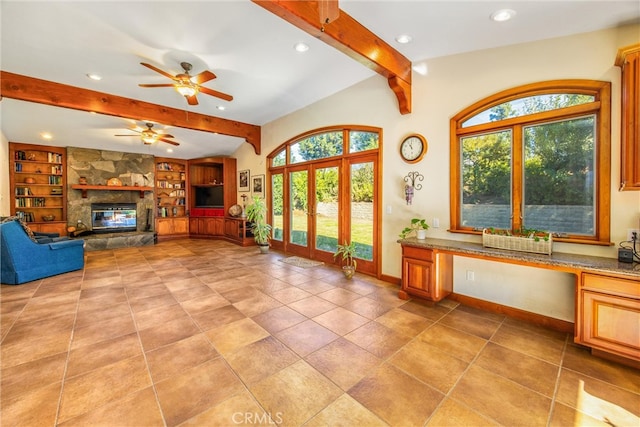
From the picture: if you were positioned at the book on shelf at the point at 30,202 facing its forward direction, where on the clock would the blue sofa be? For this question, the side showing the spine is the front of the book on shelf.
The blue sofa is roughly at 12 o'clock from the book on shelf.

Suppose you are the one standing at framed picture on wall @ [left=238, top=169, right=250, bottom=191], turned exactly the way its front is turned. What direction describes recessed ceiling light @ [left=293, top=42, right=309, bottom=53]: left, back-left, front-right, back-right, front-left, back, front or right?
front-left

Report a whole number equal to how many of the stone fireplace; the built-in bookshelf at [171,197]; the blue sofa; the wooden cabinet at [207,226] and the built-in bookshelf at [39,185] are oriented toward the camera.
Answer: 4

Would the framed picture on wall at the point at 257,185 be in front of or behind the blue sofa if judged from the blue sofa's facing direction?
in front

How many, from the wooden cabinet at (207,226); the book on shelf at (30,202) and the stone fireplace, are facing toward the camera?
3

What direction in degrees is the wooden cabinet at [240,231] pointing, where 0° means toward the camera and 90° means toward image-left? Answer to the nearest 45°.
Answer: approximately 45°

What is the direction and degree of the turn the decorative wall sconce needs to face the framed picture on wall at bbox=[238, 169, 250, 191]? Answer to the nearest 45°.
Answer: approximately 90° to its right

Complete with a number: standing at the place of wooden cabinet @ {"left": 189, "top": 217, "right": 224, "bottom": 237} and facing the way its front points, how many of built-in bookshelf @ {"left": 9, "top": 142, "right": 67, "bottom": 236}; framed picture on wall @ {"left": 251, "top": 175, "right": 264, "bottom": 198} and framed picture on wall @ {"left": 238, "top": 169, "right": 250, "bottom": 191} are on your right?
1

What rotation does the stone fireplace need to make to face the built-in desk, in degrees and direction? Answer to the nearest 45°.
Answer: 0° — it already faces it

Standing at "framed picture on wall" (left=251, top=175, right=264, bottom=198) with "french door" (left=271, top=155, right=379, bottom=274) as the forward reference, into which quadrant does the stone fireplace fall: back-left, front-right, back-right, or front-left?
back-right

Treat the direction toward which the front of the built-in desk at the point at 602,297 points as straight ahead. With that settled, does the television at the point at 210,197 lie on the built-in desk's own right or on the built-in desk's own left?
on the built-in desk's own right

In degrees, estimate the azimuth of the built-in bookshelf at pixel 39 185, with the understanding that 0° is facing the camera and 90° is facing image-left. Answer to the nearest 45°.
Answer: approximately 0°

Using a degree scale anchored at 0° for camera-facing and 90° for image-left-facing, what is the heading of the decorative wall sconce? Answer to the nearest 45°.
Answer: approximately 45°
